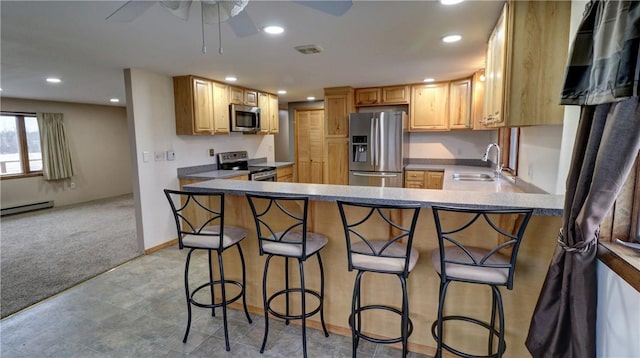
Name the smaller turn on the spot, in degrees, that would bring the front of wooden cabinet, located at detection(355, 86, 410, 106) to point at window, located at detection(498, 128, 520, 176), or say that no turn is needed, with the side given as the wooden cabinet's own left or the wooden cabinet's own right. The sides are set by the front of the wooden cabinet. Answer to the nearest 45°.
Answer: approximately 45° to the wooden cabinet's own left

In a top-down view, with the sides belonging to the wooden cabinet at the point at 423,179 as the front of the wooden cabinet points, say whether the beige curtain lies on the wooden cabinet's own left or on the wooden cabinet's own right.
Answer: on the wooden cabinet's own right

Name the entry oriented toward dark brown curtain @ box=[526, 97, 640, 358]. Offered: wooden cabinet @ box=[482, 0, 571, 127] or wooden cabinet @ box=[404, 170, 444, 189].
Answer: wooden cabinet @ box=[404, 170, 444, 189]

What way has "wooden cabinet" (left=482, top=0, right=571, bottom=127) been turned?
to the viewer's left

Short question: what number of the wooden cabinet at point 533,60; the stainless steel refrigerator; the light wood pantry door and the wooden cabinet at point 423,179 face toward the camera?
3

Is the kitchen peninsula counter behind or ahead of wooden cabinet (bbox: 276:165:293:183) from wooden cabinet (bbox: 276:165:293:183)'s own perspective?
ahead

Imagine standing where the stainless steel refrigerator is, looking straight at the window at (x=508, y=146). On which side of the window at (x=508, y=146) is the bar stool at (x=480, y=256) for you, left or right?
right

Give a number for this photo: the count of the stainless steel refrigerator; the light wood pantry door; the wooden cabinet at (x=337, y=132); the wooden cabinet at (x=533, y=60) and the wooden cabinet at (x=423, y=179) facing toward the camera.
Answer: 4

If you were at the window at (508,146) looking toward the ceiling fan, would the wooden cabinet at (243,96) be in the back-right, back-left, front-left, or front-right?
front-right

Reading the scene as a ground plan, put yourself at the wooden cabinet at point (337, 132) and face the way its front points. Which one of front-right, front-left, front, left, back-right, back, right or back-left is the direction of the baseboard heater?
right

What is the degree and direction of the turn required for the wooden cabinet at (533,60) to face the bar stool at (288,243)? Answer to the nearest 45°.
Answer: approximately 45° to its left

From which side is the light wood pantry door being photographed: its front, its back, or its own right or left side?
front

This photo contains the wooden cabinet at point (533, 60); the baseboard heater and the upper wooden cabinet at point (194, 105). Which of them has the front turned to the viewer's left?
the wooden cabinet

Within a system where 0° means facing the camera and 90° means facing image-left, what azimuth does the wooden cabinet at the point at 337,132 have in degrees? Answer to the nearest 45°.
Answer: approximately 0°

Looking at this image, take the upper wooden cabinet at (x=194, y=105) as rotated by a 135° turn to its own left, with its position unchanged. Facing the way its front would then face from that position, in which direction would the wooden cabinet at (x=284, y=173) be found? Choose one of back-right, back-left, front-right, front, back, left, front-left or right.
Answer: front-right

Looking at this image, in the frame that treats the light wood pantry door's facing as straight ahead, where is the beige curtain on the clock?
The beige curtain is roughly at 3 o'clock from the light wood pantry door.

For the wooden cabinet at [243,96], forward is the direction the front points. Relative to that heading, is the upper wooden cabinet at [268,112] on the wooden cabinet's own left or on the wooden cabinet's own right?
on the wooden cabinet's own left
